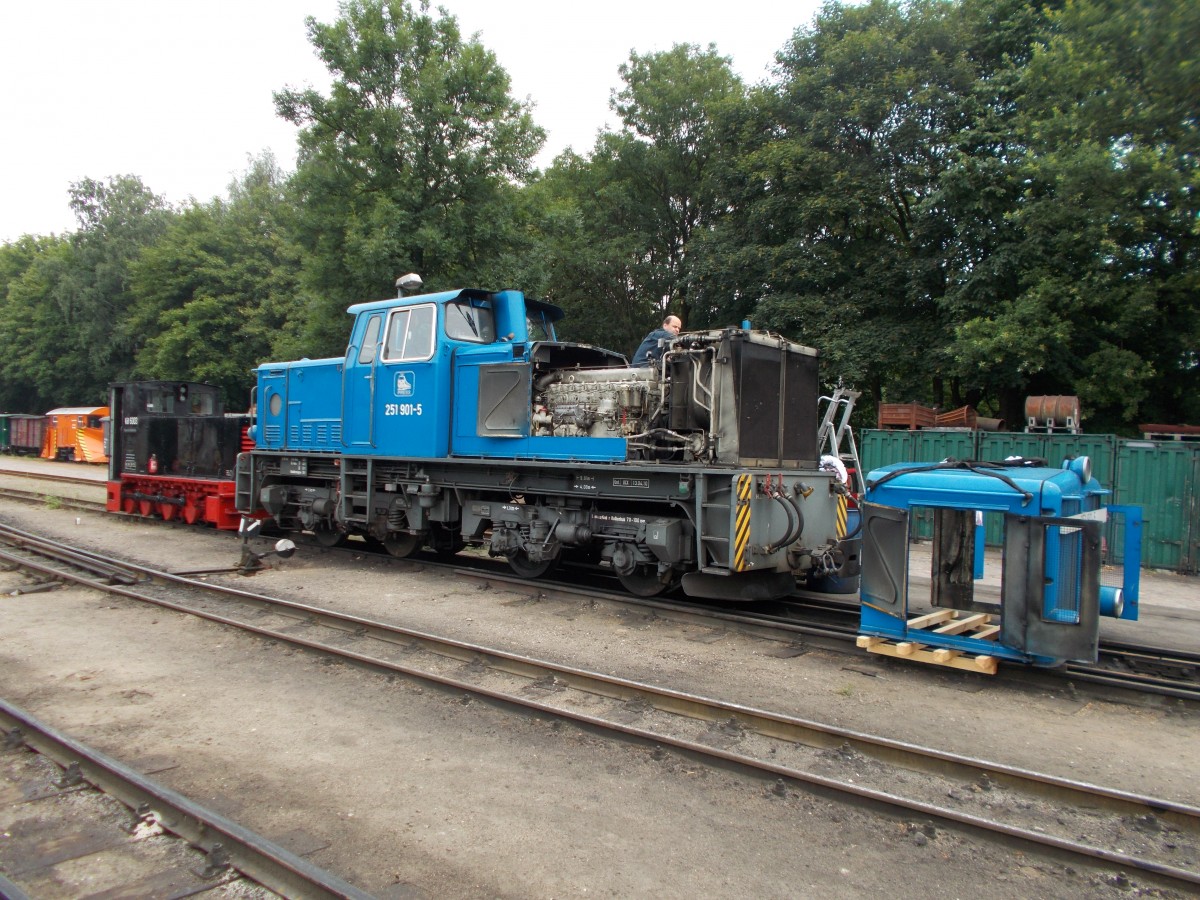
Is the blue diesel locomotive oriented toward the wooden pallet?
yes

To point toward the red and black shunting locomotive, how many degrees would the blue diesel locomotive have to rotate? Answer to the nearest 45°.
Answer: approximately 180°

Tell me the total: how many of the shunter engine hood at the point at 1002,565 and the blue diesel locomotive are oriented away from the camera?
0

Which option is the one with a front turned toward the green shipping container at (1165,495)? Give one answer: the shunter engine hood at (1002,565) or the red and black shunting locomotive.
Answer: the red and black shunting locomotive

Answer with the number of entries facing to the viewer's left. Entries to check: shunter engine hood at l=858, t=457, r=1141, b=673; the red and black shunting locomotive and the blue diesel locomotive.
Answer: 0

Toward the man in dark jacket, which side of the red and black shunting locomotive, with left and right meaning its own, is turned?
front

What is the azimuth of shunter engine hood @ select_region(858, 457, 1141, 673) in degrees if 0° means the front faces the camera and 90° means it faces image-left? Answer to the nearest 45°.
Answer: approximately 315°

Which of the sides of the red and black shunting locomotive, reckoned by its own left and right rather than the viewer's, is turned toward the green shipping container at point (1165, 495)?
front

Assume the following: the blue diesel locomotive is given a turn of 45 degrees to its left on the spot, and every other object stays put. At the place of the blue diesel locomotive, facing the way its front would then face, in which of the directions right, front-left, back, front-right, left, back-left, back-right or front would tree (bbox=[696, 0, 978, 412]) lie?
front-left

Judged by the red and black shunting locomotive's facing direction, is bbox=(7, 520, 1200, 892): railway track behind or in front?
in front

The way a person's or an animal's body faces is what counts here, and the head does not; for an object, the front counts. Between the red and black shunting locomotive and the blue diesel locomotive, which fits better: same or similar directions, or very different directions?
same or similar directions

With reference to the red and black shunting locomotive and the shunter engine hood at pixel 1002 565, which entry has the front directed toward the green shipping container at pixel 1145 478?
the red and black shunting locomotive
